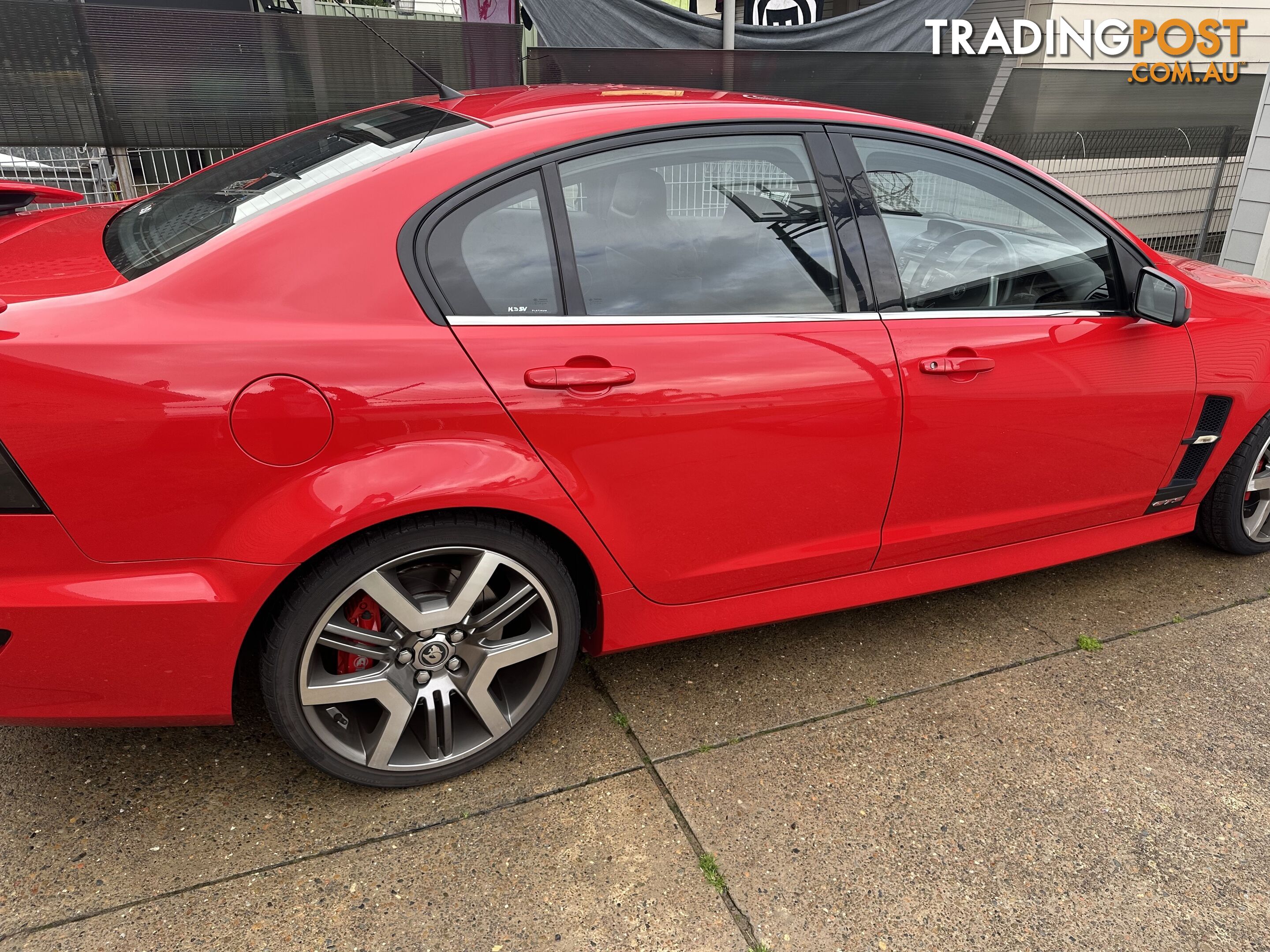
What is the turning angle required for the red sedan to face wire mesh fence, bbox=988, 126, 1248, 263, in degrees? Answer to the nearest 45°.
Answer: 0° — it already faces it

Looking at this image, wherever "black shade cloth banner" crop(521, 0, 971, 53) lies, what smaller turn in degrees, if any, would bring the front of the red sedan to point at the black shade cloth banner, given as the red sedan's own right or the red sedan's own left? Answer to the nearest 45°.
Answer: approximately 45° to the red sedan's own left

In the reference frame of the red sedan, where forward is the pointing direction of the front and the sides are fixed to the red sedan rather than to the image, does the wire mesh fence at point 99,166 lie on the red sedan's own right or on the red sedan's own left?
on the red sedan's own left

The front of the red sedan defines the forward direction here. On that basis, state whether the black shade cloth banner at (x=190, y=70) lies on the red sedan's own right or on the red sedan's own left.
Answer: on the red sedan's own left

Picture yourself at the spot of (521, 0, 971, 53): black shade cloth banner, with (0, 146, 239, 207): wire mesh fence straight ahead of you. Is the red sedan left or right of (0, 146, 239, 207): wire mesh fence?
left

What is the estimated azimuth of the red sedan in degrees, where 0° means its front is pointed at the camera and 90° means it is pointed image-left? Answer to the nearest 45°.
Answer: approximately 225°
